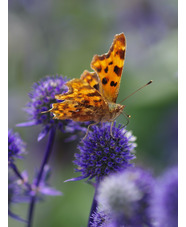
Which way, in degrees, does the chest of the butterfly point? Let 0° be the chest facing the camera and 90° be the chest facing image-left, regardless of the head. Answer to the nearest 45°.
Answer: approximately 270°
